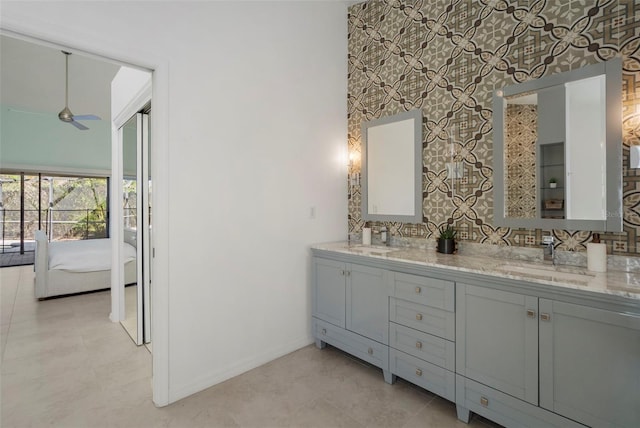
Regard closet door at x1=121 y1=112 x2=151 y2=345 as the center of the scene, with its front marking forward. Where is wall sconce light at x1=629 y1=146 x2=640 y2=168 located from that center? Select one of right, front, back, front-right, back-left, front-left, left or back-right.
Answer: back-left

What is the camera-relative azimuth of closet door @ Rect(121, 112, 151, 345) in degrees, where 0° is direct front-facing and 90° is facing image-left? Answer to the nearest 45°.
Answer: approximately 90°

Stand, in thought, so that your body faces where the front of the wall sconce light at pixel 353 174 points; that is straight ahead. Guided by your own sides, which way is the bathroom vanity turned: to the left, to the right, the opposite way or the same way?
the same way

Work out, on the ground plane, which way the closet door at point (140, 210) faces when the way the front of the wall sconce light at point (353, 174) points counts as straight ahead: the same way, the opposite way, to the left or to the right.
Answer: the same way

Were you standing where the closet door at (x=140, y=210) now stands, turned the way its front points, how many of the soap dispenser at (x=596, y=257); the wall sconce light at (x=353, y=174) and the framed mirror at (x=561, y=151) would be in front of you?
0

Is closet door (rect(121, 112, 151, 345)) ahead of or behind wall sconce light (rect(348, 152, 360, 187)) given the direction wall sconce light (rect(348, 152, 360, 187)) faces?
ahead

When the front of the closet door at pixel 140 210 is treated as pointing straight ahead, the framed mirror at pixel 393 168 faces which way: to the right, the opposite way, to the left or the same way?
the same way

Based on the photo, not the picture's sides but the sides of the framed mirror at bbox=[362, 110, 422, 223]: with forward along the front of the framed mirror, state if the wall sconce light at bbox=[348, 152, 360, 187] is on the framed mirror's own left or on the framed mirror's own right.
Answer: on the framed mirror's own right

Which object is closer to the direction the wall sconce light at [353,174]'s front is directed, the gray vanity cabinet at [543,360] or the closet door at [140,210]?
the closet door

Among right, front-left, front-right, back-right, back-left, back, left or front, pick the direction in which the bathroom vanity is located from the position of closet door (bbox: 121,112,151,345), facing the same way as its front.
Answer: back-left

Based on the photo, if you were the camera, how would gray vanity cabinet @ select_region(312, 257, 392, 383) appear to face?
facing the viewer and to the left of the viewer

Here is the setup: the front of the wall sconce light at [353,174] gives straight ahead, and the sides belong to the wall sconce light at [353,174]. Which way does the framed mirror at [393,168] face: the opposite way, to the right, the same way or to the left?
the same way
